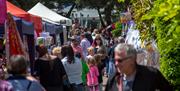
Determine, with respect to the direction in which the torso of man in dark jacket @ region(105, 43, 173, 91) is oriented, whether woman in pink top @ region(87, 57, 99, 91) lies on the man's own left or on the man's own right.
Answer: on the man's own right

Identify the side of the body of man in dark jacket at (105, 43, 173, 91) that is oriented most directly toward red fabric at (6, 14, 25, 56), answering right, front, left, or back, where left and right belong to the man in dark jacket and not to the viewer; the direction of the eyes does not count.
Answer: right

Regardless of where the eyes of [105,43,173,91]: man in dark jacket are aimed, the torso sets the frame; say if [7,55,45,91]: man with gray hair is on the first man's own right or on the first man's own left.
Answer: on the first man's own right

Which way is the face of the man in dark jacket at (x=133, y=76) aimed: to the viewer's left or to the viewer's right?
to the viewer's left

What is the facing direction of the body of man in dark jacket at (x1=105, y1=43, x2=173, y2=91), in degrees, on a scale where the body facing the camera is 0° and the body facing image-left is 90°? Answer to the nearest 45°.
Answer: approximately 45°

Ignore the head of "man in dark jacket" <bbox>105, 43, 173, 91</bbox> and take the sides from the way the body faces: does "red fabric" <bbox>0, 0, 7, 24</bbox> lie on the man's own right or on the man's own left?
on the man's own right

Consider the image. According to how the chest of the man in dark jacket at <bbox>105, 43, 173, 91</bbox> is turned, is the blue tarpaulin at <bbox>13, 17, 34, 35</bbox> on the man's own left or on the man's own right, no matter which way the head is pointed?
on the man's own right

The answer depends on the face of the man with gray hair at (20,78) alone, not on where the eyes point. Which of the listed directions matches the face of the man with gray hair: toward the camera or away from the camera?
away from the camera
